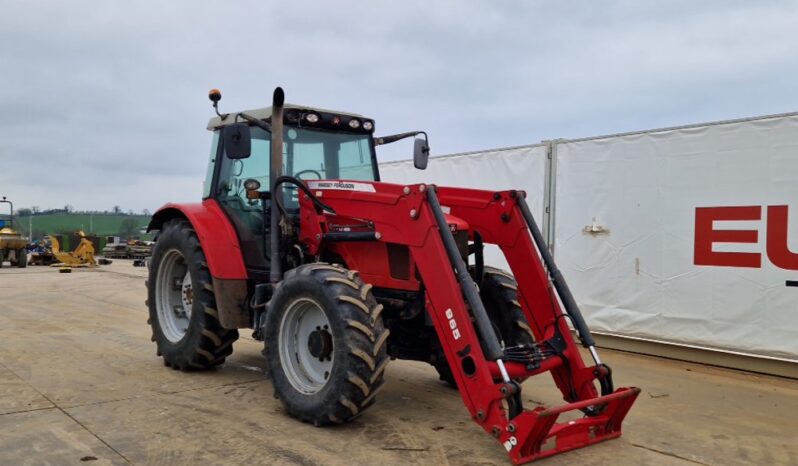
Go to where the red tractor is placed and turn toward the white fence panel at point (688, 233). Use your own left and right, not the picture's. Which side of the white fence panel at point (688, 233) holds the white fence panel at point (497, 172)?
left

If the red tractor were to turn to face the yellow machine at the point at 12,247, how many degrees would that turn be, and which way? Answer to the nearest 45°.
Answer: approximately 180°

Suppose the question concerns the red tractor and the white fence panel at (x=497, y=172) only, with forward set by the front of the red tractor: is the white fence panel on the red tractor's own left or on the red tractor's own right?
on the red tractor's own left

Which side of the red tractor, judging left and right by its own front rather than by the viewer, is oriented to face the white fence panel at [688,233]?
left
